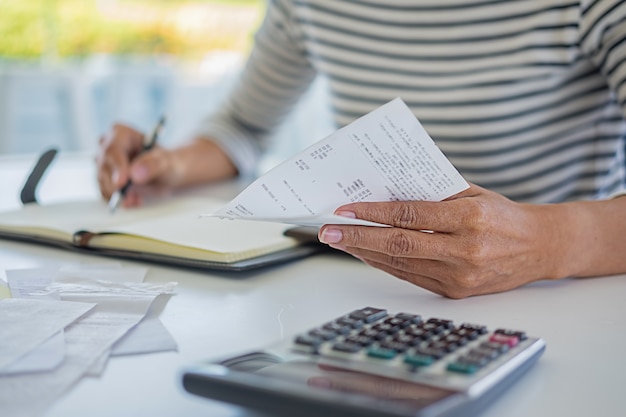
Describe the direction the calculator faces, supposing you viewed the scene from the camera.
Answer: facing away from the viewer and to the right of the viewer

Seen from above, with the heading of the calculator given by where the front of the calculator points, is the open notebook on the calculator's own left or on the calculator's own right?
on the calculator's own left
